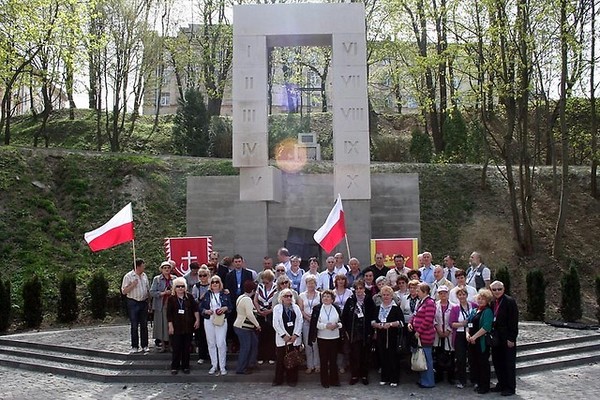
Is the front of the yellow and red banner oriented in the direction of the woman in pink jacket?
yes

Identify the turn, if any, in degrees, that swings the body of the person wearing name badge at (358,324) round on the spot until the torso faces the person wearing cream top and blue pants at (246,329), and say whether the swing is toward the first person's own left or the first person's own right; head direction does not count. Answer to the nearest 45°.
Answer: approximately 90° to the first person's own right

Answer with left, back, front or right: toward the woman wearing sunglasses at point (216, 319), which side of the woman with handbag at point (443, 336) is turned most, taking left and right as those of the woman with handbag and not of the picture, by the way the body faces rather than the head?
right

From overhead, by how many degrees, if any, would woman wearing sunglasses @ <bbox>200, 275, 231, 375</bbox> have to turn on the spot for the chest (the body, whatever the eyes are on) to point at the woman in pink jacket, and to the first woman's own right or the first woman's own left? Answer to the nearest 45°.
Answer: approximately 90° to the first woman's own left

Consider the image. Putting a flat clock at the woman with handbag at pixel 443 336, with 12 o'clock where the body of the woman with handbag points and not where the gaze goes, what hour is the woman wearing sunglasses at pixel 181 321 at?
The woman wearing sunglasses is roughly at 3 o'clock from the woman with handbag.

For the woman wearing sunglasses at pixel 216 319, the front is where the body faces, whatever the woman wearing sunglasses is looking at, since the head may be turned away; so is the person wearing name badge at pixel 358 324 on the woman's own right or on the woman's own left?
on the woman's own left

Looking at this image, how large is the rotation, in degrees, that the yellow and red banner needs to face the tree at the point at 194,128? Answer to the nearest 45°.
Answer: approximately 135° to its right
